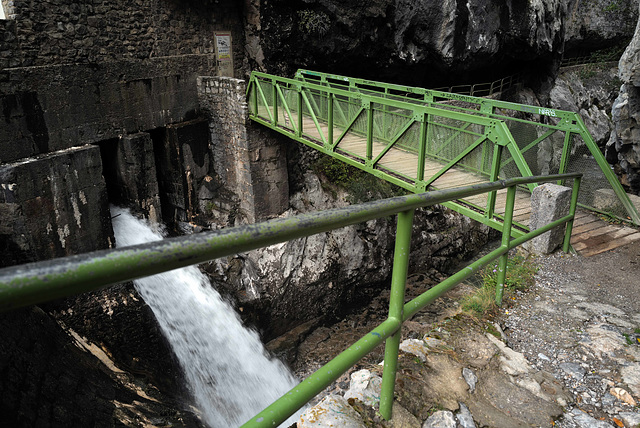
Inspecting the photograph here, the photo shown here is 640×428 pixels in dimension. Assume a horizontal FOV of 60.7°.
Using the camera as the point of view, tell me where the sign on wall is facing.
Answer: facing the viewer

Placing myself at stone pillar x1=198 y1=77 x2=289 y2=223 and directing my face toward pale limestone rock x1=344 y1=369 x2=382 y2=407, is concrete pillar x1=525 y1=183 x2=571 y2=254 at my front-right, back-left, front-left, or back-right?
front-left

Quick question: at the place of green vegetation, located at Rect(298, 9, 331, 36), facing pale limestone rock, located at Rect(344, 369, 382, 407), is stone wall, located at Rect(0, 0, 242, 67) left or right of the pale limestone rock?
right

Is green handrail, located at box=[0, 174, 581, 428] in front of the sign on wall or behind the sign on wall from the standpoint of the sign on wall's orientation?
in front

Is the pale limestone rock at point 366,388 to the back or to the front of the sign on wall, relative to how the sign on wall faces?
to the front

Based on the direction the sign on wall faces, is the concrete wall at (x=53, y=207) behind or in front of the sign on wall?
in front

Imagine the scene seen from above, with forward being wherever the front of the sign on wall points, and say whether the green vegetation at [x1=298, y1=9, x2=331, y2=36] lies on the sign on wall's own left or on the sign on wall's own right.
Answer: on the sign on wall's own left
